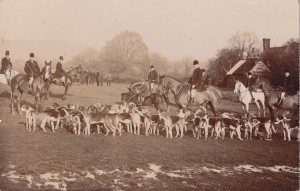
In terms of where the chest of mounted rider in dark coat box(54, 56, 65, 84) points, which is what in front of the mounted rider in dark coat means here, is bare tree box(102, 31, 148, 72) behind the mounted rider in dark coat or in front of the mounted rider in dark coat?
in front

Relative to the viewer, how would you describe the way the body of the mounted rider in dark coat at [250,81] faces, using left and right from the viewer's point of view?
facing the viewer and to the left of the viewer

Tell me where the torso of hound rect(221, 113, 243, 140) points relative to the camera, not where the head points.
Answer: to the viewer's left

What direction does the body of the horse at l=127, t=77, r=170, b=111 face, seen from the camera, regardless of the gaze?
to the viewer's left

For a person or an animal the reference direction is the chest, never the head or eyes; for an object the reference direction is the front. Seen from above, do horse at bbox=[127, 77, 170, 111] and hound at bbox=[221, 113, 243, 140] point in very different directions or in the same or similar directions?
same or similar directions

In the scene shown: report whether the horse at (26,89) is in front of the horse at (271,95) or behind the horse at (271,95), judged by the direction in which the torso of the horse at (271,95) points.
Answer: in front

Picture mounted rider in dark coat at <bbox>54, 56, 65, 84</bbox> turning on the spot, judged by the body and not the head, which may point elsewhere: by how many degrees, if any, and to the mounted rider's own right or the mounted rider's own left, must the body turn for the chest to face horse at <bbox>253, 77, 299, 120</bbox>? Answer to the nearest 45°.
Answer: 0° — they already face it

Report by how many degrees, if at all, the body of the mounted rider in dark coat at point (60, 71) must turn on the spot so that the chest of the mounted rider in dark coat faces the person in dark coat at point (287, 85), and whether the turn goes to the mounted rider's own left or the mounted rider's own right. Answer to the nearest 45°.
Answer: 0° — they already face them

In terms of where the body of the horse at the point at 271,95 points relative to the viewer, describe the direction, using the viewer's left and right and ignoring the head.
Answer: facing to the left of the viewer

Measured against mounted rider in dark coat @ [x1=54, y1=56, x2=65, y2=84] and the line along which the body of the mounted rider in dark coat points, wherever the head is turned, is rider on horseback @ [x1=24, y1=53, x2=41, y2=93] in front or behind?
behind
